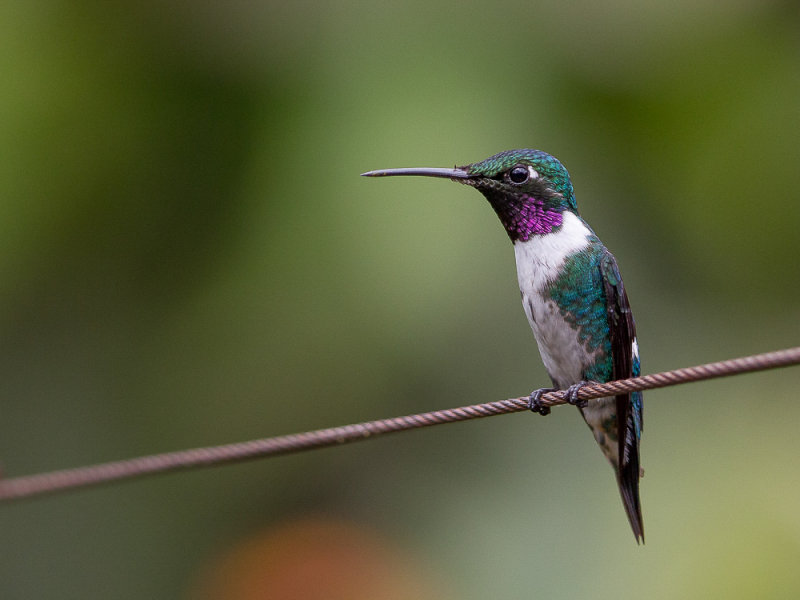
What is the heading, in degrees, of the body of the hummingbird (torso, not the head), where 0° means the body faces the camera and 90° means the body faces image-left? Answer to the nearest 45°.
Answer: approximately 90°
